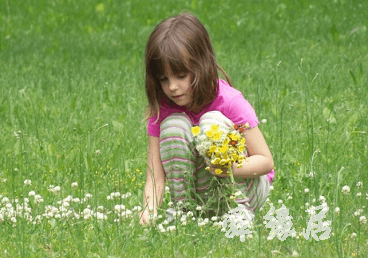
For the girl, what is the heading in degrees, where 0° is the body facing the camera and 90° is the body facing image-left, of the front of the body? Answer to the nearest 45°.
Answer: approximately 45°

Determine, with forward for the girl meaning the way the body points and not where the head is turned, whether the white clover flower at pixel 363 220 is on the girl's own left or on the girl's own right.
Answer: on the girl's own left

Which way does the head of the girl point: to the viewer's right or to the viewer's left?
to the viewer's left

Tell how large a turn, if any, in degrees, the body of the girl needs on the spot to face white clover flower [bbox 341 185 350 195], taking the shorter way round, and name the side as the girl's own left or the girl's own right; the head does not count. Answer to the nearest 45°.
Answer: approximately 135° to the girl's own left
